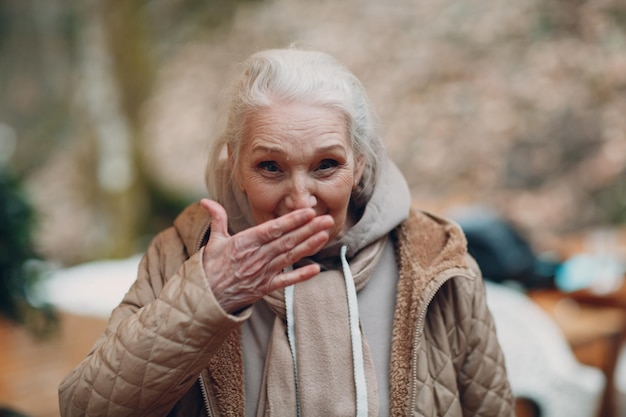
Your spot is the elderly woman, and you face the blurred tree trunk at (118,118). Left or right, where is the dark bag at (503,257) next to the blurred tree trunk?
right

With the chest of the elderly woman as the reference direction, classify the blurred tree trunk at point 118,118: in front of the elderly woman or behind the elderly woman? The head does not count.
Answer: behind

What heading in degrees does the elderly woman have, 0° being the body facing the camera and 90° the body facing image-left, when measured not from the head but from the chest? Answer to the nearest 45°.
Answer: approximately 0°

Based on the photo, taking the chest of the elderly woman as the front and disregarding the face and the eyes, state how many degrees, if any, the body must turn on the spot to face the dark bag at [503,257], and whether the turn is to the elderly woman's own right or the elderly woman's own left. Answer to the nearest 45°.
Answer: approximately 135° to the elderly woman's own left
